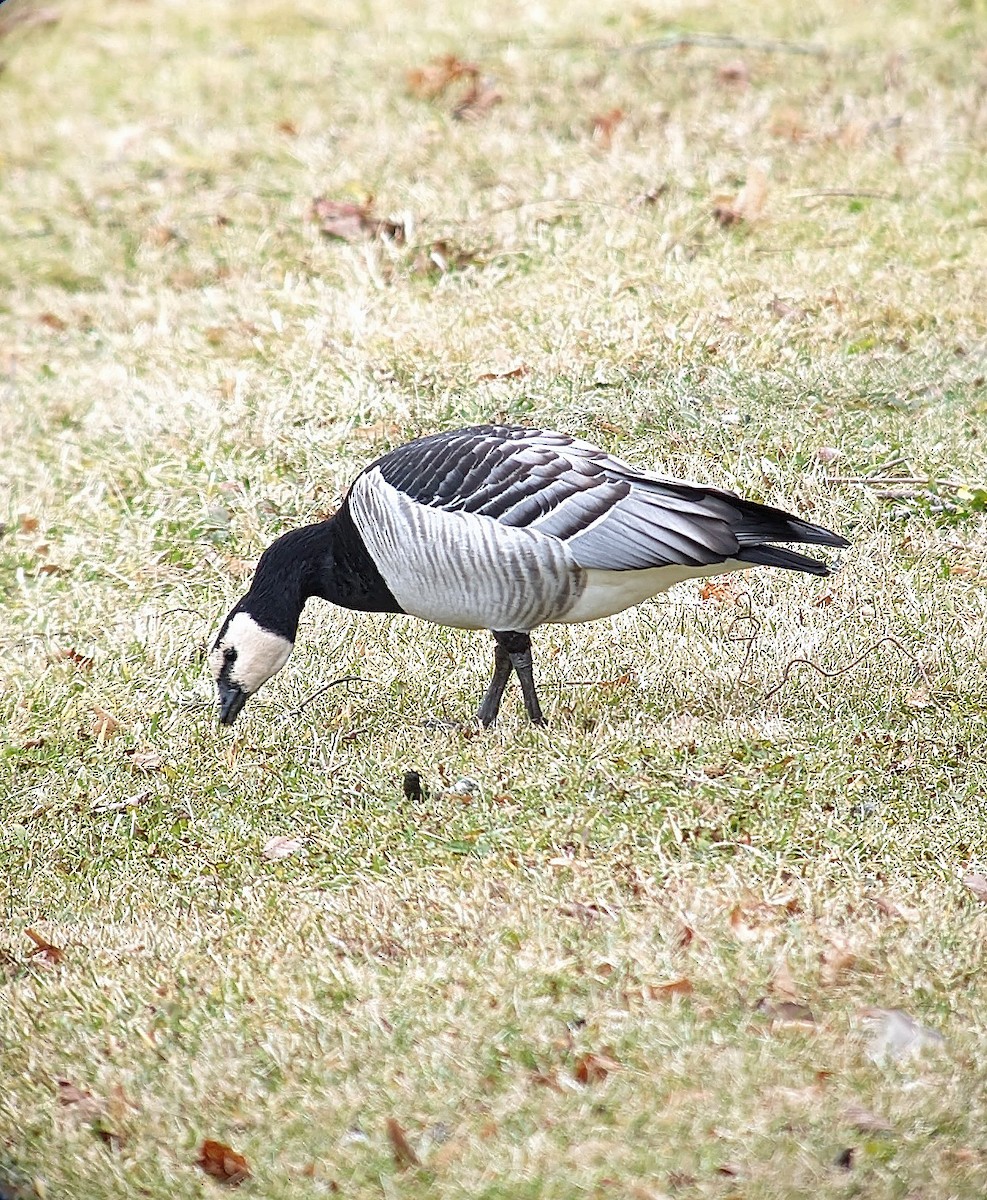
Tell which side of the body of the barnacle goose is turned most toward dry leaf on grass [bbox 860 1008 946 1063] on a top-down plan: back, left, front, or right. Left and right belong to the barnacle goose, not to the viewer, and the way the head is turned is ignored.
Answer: left

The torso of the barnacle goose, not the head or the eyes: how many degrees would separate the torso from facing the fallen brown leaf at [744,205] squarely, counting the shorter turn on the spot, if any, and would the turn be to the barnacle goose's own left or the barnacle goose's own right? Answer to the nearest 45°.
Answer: approximately 90° to the barnacle goose's own right

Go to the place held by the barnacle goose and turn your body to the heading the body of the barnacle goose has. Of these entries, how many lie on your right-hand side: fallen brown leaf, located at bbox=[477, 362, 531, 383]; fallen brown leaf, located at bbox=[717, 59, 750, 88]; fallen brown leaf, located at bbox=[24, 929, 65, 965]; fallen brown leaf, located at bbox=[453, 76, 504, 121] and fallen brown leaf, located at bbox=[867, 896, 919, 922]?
3

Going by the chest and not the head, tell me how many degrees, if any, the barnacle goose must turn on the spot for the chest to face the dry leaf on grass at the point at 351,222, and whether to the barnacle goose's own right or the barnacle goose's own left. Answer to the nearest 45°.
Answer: approximately 90° to the barnacle goose's own right

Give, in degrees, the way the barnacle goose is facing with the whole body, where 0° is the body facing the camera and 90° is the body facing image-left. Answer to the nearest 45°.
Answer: approximately 90°

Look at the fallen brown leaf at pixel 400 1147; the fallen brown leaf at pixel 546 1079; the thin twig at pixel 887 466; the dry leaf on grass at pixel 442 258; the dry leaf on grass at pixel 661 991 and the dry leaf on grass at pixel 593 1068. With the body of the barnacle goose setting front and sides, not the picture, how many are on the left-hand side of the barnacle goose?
4

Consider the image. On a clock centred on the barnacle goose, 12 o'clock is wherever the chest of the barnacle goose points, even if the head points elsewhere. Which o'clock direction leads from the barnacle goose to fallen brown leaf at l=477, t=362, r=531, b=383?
The fallen brown leaf is roughly at 3 o'clock from the barnacle goose.

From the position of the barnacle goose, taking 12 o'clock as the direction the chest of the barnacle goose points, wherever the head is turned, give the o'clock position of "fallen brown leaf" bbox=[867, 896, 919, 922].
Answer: The fallen brown leaf is roughly at 8 o'clock from the barnacle goose.

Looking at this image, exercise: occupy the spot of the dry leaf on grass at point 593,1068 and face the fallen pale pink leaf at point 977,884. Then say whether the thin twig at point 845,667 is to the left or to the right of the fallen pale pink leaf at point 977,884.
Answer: left

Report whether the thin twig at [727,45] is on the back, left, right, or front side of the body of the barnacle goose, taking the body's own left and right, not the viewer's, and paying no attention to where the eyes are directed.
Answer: right

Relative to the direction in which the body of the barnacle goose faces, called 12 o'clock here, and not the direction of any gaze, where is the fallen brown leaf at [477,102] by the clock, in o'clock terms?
The fallen brown leaf is roughly at 3 o'clock from the barnacle goose.

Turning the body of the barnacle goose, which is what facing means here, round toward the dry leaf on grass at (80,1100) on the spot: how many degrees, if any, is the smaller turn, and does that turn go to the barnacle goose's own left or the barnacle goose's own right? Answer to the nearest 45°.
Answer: approximately 45° to the barnacle goose's own left
